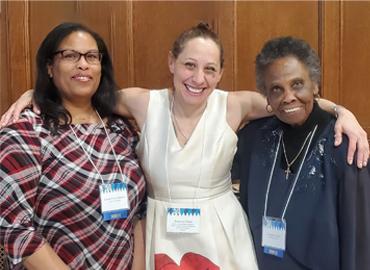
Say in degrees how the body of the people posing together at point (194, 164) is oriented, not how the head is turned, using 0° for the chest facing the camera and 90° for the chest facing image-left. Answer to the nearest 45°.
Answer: approximately 0°
